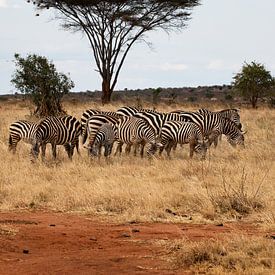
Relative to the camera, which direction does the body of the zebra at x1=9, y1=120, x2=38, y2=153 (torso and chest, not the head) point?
to the viewer's right

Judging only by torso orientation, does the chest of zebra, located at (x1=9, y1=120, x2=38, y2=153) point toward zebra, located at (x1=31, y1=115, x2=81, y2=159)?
yes

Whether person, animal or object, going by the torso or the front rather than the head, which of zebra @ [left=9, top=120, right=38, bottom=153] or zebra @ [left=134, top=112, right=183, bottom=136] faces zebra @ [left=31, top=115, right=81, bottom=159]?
zebra @ [left=9, top=120, right=38, bottom=153]

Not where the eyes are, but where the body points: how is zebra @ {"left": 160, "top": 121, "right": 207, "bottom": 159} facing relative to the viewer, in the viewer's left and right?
facing to the right of the viewer

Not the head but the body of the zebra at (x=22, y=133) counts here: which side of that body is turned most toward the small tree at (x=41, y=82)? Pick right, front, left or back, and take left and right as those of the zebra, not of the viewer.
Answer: left

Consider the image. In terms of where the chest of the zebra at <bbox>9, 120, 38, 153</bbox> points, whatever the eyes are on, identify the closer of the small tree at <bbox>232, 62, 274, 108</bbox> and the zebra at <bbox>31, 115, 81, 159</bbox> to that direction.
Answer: the zebra

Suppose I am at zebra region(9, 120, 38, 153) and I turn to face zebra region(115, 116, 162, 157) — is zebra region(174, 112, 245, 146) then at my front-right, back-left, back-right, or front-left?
front-left

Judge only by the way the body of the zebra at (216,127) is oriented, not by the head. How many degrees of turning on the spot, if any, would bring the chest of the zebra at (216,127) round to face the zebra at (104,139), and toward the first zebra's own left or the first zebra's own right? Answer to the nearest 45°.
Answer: approximately 135° to the first zebra's own right

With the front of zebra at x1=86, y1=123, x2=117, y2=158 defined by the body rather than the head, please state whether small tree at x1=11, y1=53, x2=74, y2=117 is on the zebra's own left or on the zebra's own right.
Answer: on the zebra's own right

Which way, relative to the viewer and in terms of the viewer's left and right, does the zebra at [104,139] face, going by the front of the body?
facing the viewer and to the left of the viewer

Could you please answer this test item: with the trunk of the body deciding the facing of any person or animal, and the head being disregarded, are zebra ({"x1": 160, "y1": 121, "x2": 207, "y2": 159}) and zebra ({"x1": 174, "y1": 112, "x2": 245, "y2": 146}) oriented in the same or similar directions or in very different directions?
same or similar directions

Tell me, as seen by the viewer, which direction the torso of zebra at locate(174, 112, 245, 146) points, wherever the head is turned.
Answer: to the viewer's right

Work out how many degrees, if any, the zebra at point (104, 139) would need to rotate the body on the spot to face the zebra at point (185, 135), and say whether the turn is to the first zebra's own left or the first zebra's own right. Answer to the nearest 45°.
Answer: approximately 135° to the first zebra's own left
